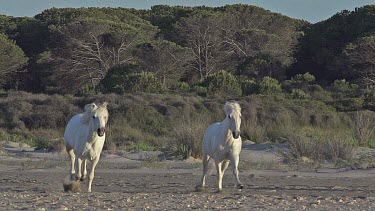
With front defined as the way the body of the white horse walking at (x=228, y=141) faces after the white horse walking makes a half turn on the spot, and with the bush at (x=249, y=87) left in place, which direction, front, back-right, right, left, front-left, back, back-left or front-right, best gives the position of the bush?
front-right

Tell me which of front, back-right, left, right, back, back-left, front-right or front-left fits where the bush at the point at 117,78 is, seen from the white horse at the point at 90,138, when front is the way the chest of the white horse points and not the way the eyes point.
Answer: back-left

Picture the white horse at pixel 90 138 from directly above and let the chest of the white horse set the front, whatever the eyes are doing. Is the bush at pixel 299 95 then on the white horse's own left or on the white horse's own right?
on the white horse's own left

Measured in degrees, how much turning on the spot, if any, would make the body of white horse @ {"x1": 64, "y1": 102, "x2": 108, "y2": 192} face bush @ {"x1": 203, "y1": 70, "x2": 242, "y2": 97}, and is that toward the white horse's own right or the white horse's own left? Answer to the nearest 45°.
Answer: approximately 135° to the white horse's own left

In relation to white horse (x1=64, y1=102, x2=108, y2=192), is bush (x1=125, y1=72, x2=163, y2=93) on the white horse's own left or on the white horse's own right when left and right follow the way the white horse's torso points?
on the white horse's own left

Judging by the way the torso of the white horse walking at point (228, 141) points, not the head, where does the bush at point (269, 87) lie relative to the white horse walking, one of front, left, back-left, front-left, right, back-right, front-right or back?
back-left
